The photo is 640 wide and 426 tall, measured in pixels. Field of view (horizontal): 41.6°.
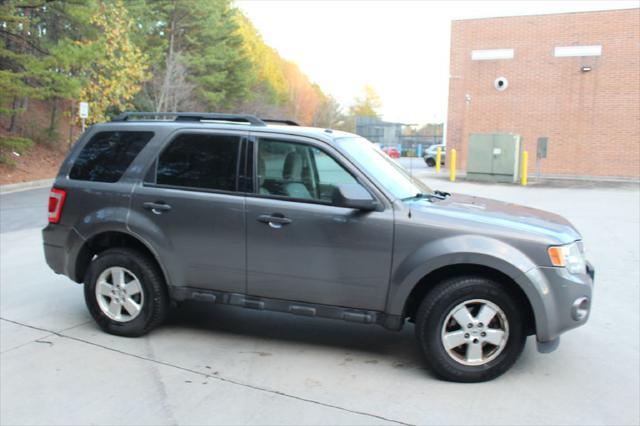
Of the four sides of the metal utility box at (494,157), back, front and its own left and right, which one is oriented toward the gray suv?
front

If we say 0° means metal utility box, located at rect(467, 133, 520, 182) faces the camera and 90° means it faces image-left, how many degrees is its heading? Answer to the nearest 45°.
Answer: approximately 0°

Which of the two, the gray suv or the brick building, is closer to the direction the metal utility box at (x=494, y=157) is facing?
the gray suv

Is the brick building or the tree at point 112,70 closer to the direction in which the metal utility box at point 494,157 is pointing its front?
the tree

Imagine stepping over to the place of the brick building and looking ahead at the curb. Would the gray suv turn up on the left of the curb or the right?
left

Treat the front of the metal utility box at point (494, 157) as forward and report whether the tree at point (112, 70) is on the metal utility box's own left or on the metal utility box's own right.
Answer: on the metal utility box's own right

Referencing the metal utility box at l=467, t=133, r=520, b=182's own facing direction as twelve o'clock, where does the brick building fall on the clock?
The brick building is roughly at 7 o'clock from the metal utility box.

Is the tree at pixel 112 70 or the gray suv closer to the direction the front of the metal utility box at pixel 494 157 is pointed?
the gray suv
